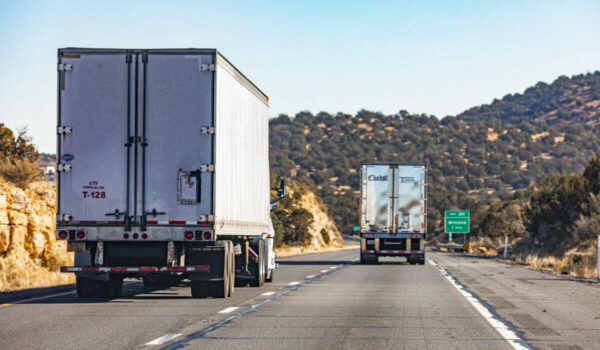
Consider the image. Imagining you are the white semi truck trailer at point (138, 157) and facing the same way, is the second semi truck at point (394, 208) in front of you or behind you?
in front

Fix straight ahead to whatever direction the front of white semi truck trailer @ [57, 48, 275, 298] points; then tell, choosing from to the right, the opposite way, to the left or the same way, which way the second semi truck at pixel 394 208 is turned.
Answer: the same way

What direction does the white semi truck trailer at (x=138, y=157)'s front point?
away from the camera

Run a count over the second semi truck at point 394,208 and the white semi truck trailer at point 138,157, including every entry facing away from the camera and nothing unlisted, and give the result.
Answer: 2

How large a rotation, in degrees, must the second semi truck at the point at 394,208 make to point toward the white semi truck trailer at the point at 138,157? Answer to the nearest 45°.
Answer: approximately 180°

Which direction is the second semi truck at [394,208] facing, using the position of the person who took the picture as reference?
facing away from the viewer
